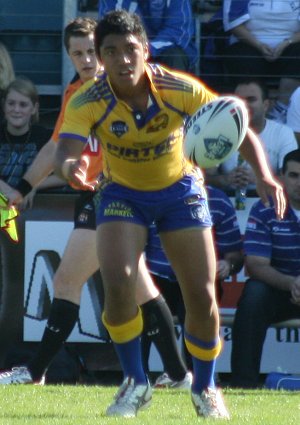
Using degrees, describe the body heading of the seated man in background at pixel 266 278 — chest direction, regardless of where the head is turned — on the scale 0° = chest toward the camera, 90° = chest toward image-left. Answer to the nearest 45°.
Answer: approximately 0°

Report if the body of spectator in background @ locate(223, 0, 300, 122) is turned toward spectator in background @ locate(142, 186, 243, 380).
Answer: yes

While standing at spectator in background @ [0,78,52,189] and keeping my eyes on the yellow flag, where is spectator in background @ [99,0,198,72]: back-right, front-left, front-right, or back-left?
back-left

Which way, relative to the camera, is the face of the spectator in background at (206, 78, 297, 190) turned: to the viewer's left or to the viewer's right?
to the viewer's left

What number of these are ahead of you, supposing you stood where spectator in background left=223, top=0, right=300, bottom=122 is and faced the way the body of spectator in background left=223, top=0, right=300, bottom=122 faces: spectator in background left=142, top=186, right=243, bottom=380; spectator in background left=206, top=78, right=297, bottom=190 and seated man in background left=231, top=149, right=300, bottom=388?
3

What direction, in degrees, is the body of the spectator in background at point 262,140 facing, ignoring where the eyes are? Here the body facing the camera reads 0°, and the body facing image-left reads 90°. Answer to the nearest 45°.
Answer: approximately 45°

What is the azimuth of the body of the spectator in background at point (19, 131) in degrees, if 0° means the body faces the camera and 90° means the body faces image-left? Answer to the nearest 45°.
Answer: approximately 45°

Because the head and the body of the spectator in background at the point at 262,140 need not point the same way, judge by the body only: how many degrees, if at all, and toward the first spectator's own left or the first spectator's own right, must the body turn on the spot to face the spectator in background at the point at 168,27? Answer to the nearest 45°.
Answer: approximately 90° to the first spectator's own right

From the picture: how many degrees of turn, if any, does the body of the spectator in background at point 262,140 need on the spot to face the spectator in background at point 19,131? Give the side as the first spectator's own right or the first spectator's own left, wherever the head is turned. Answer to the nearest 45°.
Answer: approximately 45° to the first spectator's own right
